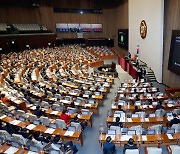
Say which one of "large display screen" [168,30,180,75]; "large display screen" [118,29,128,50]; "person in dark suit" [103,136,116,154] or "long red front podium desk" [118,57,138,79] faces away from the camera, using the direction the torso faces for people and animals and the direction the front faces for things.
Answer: the person in dark suit

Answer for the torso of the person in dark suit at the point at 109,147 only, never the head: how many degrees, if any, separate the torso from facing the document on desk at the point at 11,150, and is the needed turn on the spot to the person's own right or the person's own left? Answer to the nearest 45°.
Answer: approximately 90° to the person's own left

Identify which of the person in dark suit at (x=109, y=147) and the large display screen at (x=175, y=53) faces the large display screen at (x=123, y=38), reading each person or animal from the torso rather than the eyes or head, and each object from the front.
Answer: the person in dark suit

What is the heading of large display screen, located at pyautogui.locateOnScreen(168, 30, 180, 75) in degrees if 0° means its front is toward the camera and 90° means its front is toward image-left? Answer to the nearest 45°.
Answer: approximately 45°

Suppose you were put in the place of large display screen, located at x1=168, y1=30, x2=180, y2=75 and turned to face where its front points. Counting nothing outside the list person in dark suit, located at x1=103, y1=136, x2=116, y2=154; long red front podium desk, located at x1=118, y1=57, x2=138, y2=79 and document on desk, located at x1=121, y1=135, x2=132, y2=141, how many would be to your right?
1

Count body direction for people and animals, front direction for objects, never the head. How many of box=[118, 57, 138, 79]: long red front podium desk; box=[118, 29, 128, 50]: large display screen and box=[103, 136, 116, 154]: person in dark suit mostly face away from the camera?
1

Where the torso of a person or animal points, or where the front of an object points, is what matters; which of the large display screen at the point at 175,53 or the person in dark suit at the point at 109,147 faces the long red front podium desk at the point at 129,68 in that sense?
the person in dark suit

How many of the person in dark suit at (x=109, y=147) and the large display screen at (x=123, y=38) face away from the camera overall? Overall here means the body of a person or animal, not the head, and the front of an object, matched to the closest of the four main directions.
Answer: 1

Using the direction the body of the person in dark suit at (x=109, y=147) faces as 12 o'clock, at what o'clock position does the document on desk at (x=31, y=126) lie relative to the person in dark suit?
The document on desk is roughly at 10 o'clock from the person in dark suit.

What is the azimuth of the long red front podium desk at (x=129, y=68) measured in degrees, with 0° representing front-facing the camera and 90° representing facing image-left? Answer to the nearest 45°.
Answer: approximately 45°

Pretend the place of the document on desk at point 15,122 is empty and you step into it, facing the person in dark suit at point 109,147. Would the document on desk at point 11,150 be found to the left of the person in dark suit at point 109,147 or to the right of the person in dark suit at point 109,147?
right

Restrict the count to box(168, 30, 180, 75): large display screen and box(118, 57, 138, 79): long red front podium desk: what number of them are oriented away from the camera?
0

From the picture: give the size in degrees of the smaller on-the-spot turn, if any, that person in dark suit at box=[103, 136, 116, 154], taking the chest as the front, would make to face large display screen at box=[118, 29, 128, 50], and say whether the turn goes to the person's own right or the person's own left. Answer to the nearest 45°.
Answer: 0° — they already face it

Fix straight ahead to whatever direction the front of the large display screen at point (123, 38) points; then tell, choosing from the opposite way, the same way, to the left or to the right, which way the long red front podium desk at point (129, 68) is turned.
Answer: the same way

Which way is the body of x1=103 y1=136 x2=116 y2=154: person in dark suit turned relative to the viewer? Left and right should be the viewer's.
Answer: facing away from the viewer
